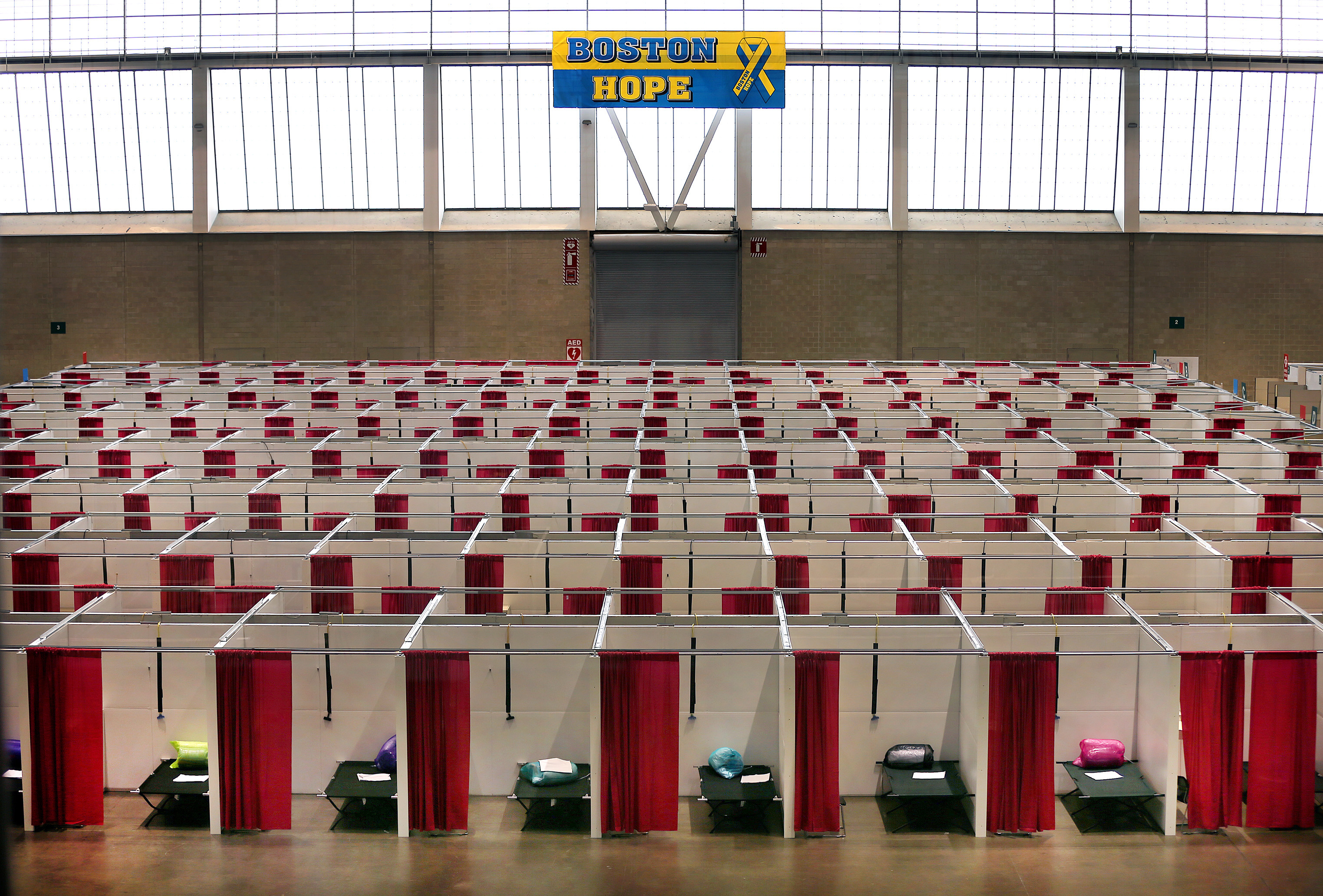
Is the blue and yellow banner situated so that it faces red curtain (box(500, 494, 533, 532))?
yes

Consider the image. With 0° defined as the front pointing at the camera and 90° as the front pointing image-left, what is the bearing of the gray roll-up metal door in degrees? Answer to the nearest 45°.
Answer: approximately 0°

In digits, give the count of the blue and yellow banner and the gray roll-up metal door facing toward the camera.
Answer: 2

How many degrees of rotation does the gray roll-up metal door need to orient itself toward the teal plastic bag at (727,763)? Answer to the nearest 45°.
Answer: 0° — it already faces it

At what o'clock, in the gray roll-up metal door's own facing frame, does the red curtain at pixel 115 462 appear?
The red curtain is roughly at 1 o'clock from the gray roll-up metal door.

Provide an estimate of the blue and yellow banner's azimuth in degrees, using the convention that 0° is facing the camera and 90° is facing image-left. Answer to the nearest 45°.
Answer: approximately 0°

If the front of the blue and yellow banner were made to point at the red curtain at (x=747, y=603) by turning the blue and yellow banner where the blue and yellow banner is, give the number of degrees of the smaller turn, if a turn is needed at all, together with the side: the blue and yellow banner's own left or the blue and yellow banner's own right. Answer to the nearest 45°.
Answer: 0° — it already faces it

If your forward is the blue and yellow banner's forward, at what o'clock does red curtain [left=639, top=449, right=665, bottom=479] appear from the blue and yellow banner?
The red curtain is roughly at 12 o'clock from the blue and yellow banner.

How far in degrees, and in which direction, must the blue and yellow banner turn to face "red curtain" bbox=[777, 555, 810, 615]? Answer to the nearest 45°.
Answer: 0° — it already faces it
